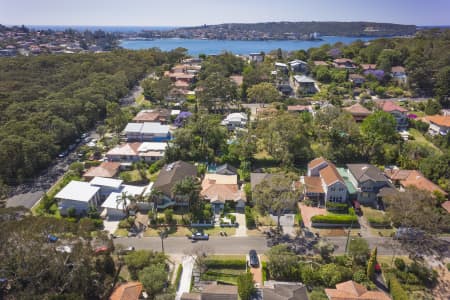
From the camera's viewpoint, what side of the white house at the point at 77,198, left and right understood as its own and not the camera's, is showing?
front

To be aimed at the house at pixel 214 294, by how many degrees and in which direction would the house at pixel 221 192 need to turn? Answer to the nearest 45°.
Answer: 0° — it already faces it

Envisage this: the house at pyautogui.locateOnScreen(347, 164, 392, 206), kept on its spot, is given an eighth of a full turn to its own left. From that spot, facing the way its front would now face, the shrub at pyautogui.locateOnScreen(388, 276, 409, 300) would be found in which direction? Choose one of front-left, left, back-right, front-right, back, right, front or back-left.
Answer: front-right

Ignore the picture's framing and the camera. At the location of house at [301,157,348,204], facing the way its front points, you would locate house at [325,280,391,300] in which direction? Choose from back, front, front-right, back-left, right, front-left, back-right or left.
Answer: front

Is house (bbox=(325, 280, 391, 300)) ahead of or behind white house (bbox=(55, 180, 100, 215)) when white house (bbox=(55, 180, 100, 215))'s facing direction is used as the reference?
ahead

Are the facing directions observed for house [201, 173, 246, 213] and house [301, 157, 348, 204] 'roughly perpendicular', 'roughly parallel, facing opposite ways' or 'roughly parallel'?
roughly parallel

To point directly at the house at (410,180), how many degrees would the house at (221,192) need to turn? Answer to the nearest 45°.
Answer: approximately 90° to its left

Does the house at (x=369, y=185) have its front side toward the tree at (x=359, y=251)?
yes

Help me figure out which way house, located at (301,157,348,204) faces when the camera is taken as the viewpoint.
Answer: facing the viewer

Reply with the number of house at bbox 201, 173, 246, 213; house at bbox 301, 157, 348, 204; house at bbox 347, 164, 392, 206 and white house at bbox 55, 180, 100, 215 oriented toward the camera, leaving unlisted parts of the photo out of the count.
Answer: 4

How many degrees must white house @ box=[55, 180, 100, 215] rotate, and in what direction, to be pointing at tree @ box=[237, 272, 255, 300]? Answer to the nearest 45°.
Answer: approximately 45° to its left

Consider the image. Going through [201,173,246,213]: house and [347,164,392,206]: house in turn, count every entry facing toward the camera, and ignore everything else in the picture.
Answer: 2

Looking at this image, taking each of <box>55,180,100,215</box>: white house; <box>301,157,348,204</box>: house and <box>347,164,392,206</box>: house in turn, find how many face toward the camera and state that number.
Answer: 3

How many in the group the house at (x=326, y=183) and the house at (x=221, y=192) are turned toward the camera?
2

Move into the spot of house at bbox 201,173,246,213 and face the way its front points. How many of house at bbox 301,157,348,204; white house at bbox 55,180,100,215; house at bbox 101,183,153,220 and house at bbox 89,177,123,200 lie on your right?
3

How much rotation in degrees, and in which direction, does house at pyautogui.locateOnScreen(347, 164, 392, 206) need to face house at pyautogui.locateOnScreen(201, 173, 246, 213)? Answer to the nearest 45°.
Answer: approximately 45° to its right

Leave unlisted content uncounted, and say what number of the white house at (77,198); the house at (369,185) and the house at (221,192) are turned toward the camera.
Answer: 3
